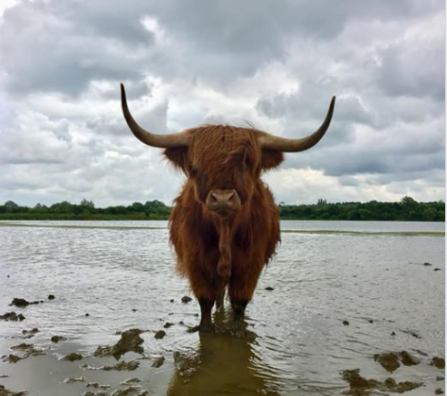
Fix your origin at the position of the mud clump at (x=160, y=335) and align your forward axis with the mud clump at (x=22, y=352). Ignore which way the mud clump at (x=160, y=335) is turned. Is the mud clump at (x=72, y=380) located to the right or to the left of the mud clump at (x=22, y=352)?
left

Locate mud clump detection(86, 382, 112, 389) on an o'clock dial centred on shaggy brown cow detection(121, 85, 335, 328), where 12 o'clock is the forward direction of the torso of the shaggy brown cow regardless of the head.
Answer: The mud clump is roughly at 1 o'clock from the shaggy brown cow.

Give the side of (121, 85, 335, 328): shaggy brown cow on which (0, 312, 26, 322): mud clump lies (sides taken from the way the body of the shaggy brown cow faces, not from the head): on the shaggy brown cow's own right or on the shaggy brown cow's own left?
on the shaggy brown cow's own right

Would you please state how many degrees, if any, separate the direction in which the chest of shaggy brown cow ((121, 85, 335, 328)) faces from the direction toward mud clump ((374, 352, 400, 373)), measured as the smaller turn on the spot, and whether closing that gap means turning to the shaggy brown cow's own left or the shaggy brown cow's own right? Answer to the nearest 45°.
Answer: approximately 45° to the shaggy brown cow's own left

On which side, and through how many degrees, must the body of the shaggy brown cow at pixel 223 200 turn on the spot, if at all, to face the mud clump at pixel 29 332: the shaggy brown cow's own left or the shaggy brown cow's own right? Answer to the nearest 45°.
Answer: approximately 90° to the shaggy brown cow's own right

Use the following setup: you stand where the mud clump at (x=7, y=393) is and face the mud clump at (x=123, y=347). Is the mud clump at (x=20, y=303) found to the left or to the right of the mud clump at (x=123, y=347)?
left

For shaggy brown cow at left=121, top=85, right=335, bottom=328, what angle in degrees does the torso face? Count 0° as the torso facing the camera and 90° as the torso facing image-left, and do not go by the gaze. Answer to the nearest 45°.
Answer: approximately 0°

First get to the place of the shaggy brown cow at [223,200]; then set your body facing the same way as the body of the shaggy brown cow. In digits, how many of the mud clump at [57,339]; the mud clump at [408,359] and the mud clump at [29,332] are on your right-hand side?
2

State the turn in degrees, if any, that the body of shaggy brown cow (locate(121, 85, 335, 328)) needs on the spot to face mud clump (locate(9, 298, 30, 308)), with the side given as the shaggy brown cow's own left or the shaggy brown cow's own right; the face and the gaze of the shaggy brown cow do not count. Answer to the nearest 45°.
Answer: approximately 135° to the shaggy brown cow's own right

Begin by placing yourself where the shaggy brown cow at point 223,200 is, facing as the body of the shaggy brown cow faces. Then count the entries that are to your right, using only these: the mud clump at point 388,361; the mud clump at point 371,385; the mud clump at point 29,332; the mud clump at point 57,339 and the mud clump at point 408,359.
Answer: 2
